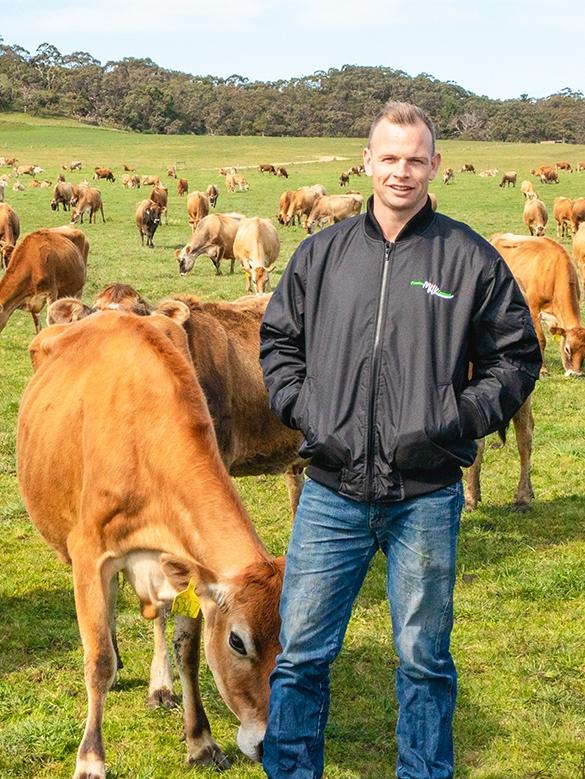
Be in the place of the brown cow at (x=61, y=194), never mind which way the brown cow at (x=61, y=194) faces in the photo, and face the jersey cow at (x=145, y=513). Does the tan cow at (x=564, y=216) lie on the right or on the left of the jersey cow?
left

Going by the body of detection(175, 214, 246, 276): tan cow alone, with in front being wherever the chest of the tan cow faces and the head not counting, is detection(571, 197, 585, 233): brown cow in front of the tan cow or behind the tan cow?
behind

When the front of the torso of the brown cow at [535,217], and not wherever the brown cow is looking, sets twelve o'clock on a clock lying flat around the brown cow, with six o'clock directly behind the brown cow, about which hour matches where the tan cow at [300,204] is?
The tan cow is roughly at 3 o'clock from the brown cow.

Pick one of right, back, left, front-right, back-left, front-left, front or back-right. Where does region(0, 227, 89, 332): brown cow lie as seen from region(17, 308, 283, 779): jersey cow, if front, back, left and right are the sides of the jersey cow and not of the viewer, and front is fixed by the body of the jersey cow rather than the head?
back-left

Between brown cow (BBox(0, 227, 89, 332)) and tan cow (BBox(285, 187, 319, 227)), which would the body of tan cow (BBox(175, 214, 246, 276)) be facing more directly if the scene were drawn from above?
the brown cow

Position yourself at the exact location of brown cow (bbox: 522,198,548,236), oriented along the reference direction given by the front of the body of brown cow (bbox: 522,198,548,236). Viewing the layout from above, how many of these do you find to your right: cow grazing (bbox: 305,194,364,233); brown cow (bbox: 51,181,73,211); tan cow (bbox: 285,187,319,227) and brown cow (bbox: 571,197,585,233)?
3

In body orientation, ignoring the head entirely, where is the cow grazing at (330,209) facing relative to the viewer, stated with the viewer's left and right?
facing to the left of the viewer

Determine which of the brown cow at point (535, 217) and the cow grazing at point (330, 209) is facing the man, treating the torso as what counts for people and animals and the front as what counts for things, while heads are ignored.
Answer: the brown cow

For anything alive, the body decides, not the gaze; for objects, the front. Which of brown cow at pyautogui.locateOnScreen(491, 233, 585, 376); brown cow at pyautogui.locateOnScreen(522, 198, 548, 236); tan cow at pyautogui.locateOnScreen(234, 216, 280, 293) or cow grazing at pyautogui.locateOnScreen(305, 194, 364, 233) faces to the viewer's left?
the cow grazing

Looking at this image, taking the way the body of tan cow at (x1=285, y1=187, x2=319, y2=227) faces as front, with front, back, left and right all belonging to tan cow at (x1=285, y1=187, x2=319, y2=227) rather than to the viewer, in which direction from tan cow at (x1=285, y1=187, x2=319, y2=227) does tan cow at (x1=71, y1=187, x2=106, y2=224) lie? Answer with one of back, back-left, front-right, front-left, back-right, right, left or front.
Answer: front-right

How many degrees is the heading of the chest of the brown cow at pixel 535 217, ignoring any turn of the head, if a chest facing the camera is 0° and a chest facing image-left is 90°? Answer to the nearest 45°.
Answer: approximately 0°

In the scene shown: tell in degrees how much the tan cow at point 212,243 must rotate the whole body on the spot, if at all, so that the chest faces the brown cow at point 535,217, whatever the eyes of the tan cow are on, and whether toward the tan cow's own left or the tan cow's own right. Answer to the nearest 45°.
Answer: approximately 180°

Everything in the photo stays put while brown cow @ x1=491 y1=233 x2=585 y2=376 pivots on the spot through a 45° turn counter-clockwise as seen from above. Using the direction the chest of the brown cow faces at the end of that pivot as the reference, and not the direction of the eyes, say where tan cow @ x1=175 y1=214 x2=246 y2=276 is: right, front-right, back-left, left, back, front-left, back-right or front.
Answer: back-left
